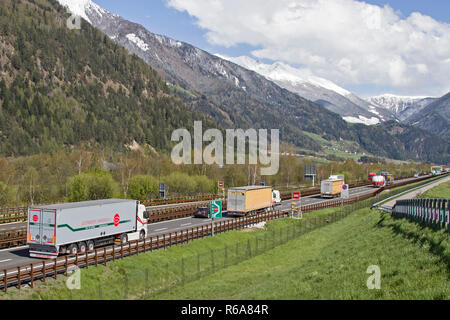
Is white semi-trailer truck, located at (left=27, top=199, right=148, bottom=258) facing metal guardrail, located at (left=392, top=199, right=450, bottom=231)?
no

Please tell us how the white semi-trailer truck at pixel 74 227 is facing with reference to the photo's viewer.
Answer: facing away from the viewer and to the right of the viewer
